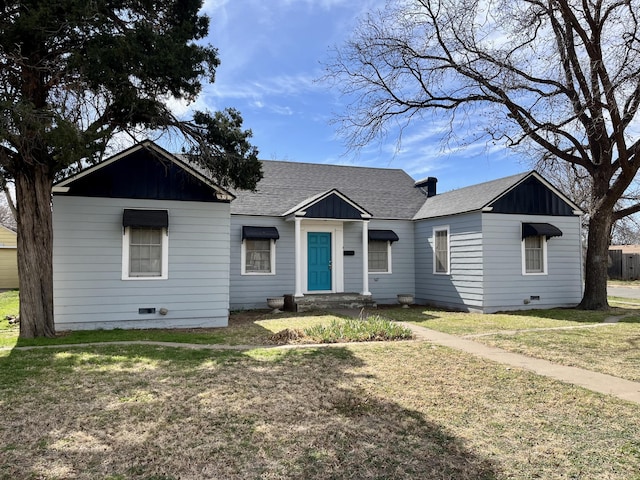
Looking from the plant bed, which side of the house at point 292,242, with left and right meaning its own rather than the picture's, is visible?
front

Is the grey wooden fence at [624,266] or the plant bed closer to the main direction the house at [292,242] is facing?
the plant bed

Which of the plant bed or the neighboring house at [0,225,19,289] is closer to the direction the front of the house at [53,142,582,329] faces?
the plant bed

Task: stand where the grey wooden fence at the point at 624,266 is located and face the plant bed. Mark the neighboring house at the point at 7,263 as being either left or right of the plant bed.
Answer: right

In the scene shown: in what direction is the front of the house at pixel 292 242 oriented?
toward the camera

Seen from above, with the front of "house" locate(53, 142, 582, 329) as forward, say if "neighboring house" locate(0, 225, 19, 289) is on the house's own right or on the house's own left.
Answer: on the house's own right
